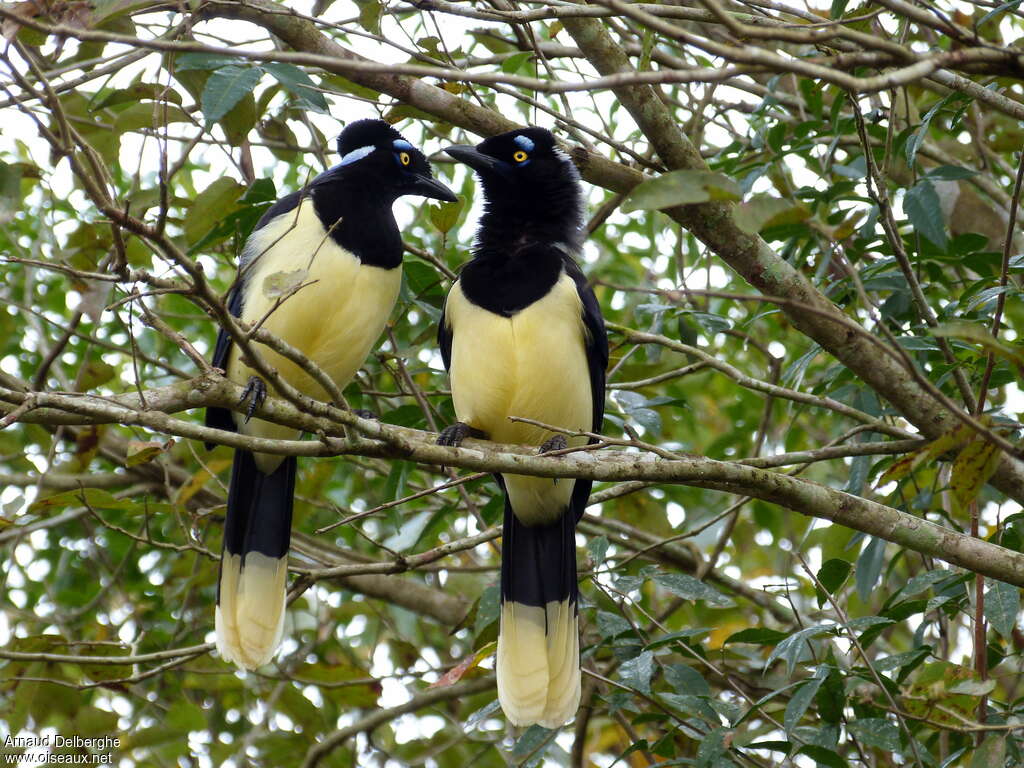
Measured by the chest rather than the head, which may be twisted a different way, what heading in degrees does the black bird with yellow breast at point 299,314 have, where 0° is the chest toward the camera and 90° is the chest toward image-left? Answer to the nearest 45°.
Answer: approximately 315°
